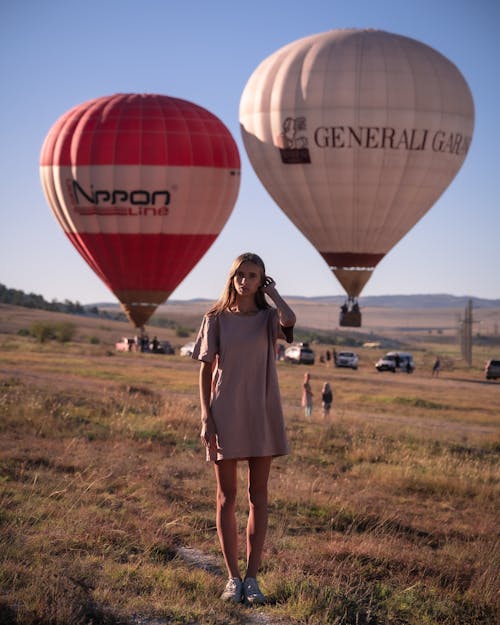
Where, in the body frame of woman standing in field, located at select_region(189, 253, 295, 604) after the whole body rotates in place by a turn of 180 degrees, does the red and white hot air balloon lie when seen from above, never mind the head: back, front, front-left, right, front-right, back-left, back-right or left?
front

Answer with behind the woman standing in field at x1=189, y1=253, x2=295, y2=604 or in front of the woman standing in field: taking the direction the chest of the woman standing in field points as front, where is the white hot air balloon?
behind

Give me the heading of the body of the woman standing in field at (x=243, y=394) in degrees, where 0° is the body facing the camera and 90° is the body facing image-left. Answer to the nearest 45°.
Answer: approximately 0°
